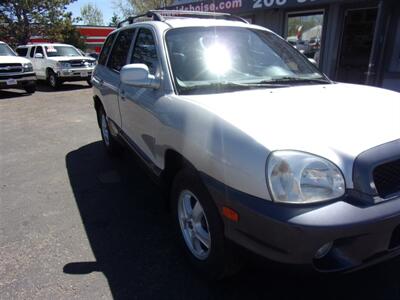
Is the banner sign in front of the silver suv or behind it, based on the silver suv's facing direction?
behind

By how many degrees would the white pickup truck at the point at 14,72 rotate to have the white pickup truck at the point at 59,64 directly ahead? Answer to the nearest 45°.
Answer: approximately 90° to its left

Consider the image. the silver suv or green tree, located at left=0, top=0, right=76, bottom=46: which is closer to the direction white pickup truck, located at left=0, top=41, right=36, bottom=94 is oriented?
the silver suv

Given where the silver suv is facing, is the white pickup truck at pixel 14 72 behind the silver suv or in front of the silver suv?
behind

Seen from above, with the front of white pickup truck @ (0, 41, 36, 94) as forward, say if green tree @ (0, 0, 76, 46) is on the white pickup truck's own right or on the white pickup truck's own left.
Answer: on the white pickup truck's own left

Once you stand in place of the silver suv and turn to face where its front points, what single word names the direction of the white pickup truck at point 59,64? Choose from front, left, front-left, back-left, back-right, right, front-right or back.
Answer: back

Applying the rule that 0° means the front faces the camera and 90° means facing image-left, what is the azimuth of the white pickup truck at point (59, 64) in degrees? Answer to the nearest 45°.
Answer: approximately 315°

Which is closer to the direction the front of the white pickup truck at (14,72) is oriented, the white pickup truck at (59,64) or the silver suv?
the silver suv
